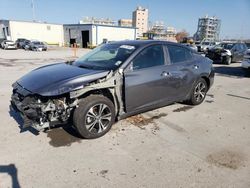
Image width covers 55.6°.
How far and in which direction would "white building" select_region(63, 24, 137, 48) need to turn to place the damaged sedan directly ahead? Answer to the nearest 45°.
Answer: approximately 45° to its left

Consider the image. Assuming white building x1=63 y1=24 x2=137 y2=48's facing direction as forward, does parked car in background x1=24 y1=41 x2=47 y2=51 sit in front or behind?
in front

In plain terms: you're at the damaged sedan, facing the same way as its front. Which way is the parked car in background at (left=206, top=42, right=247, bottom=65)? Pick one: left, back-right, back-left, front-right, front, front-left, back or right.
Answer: back

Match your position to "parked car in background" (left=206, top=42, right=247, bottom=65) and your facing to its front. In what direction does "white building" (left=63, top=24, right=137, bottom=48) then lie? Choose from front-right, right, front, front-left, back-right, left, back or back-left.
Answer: right

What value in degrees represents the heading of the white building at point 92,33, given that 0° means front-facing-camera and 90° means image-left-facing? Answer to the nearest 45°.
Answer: approximately 45°

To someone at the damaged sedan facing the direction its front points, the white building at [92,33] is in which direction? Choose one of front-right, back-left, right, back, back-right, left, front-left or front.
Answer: back-right

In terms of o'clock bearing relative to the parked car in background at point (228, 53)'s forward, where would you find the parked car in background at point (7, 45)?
the parked car in background at point (7, 45) is roughly at 2 o'clock from the parked car in background at point (228, 53).
